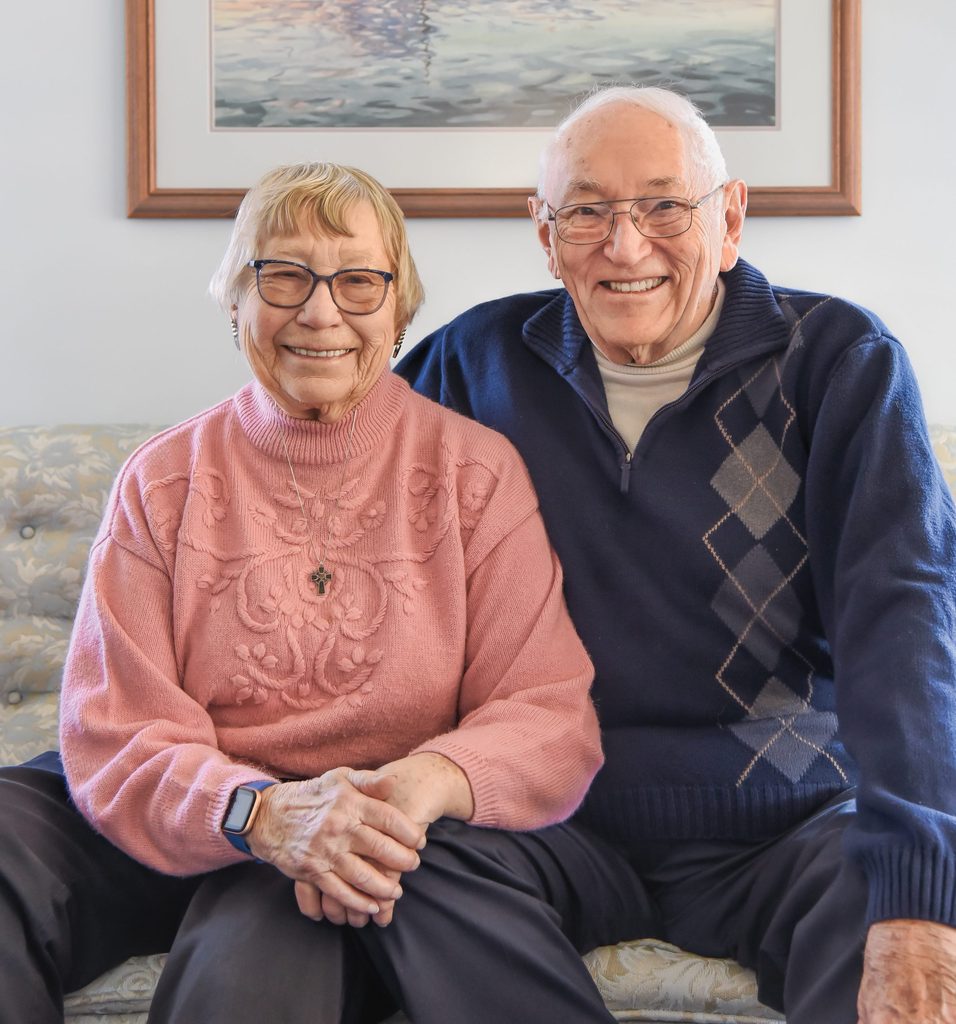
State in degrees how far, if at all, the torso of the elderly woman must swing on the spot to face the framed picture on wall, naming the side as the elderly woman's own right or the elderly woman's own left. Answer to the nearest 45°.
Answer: approximately 180°

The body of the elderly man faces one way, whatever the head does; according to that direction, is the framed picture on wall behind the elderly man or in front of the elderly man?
behind

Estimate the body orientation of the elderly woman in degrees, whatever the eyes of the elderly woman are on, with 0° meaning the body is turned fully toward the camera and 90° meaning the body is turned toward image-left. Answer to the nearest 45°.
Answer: approximately 0°
